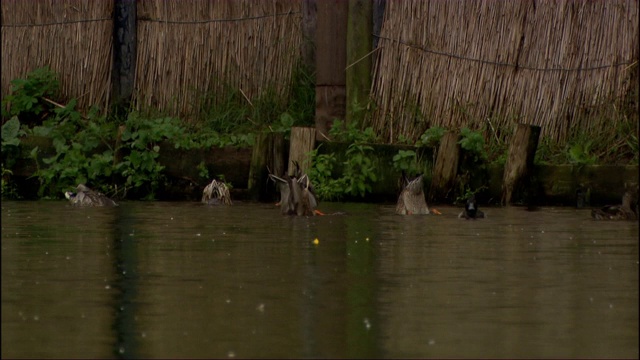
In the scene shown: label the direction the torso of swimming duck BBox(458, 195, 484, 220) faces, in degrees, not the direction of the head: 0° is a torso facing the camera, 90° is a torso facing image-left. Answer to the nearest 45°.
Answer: approximately 0°

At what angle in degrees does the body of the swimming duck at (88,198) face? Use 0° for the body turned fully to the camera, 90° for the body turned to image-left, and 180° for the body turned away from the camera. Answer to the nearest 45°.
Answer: approximately 90°
